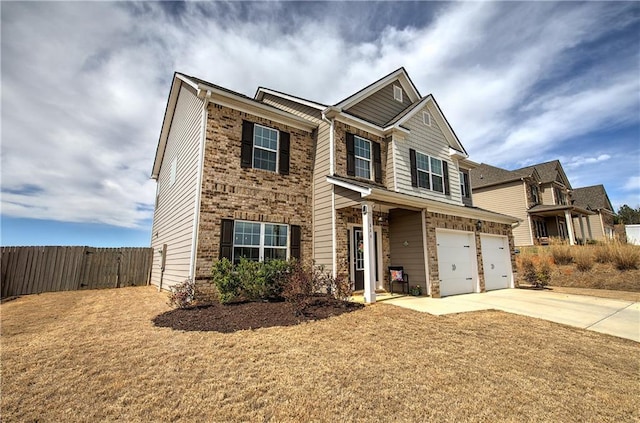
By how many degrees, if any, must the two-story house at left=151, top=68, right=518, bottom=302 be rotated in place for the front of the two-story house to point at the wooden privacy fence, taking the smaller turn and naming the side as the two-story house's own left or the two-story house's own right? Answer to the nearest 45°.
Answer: approximately 135° to the two-story house's own right

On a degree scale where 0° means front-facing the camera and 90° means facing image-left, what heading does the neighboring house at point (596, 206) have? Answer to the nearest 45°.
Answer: approximately 315°

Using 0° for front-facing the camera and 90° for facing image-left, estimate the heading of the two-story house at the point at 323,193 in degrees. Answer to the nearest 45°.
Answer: approximately 315°

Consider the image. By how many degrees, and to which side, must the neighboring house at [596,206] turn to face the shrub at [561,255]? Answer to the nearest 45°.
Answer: approximately 45° to its right

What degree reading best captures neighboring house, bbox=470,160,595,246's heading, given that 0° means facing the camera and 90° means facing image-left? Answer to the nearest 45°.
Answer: approximately 315°

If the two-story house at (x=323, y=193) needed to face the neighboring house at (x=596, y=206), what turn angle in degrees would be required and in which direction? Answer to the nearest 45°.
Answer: approximately 90° to its left

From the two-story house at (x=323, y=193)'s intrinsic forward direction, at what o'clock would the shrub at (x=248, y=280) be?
The shrub is roughly at 3 o'clock from the two-story house.

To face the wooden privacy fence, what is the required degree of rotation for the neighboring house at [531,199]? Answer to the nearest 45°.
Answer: approximately 90° to its right

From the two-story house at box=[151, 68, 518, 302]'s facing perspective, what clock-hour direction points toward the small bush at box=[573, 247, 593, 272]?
The small bush is roughly at 10 o'clock from the two-story house.

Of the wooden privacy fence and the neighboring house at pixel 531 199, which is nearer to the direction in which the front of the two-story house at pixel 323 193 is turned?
the neighboring house

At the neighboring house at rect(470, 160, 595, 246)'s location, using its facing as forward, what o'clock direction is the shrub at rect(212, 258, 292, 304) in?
The shrub is roughly at 2 o'clock from the neighboring house.

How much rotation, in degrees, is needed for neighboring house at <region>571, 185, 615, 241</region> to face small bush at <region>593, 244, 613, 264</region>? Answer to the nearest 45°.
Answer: approximately 45° to its right
